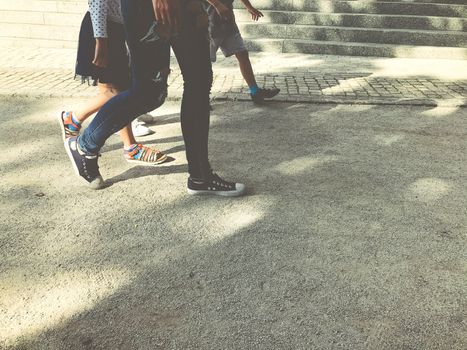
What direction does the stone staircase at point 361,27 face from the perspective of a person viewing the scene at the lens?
facing the viewer
